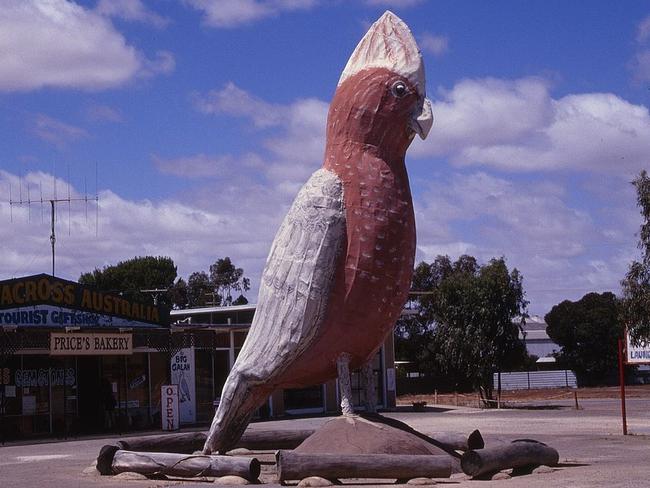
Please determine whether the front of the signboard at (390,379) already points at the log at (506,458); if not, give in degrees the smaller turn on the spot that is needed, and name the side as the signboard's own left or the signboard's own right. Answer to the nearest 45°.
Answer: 0° — it already faces it

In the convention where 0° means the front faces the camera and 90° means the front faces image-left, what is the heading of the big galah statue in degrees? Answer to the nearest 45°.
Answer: approximately 315°

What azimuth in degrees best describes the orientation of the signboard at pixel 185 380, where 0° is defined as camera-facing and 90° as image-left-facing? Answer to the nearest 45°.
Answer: approximately 0°

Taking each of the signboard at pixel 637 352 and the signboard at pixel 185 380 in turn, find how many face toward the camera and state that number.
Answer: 2

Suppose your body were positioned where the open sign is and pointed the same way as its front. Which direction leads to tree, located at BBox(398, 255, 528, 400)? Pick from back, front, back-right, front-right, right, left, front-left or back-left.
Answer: back-left

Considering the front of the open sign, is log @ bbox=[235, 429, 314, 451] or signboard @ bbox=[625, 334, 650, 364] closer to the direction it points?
the log
